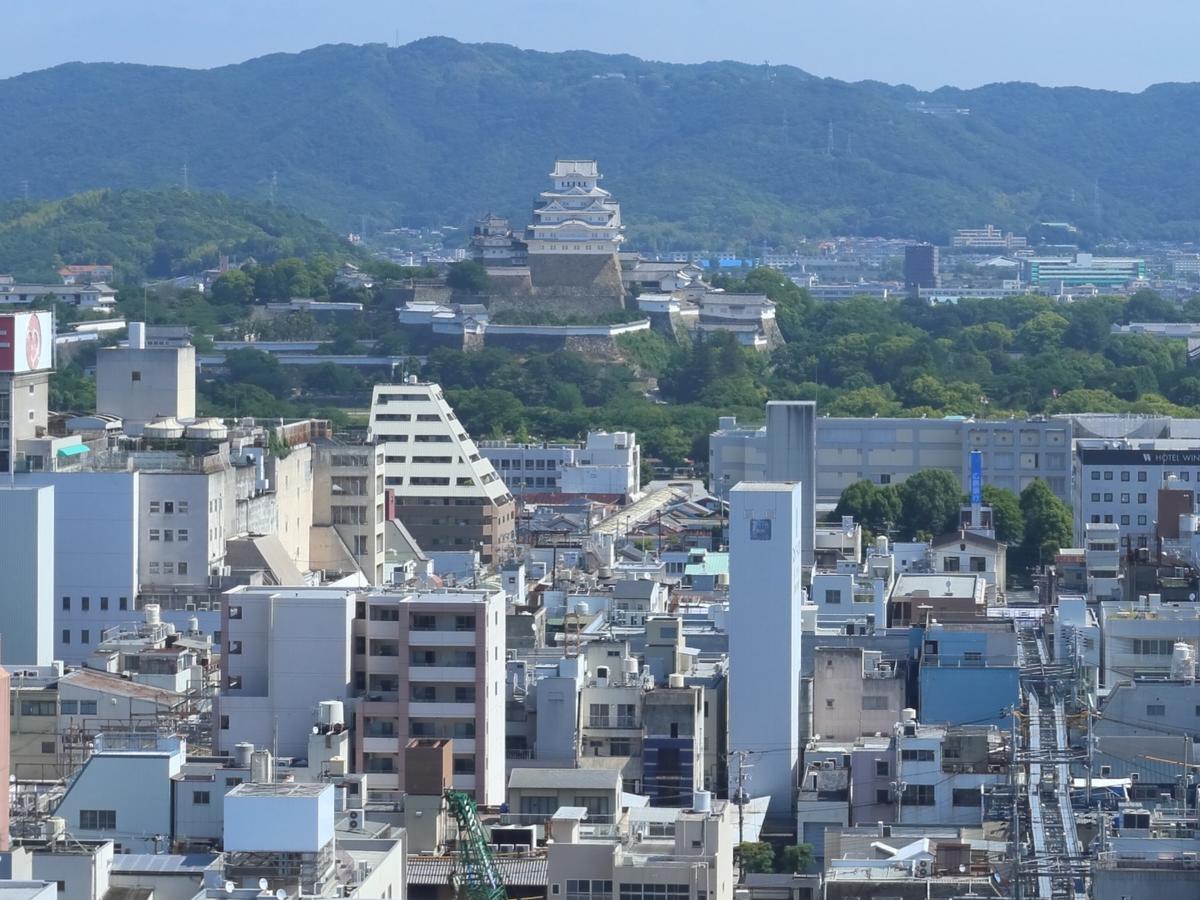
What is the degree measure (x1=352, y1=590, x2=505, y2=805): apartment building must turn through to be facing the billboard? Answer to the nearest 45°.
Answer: approximately 135° to its right

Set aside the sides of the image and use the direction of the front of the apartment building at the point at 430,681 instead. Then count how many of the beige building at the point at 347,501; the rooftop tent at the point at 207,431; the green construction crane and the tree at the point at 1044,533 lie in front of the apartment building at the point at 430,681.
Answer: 1

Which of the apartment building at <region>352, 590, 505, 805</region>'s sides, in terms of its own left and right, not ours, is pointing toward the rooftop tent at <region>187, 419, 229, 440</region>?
back

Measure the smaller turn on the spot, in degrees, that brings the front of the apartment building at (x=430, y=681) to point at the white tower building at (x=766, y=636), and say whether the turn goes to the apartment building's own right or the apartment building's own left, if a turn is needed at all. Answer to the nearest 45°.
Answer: approximately 135° to the apartment building's own left

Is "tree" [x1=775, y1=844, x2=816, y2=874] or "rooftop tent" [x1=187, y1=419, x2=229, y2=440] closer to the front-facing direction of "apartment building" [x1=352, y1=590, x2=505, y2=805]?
the tree

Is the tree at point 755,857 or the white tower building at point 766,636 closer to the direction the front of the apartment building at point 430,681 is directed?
the tree

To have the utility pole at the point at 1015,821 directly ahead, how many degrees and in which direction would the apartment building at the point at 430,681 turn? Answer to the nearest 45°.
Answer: approximately 45° to its left

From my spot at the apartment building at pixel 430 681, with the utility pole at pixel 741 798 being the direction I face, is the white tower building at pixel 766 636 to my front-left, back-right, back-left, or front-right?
front-left

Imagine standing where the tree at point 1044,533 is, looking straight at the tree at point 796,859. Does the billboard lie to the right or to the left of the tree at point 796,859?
right

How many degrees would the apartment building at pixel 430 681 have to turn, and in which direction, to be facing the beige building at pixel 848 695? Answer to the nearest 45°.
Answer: approximately 135° to its left

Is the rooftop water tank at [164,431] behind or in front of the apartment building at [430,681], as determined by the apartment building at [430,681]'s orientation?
behind

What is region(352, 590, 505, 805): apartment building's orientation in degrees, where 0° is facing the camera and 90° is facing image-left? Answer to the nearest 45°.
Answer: approximately 0°

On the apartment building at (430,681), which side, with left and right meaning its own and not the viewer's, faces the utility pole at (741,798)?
left
